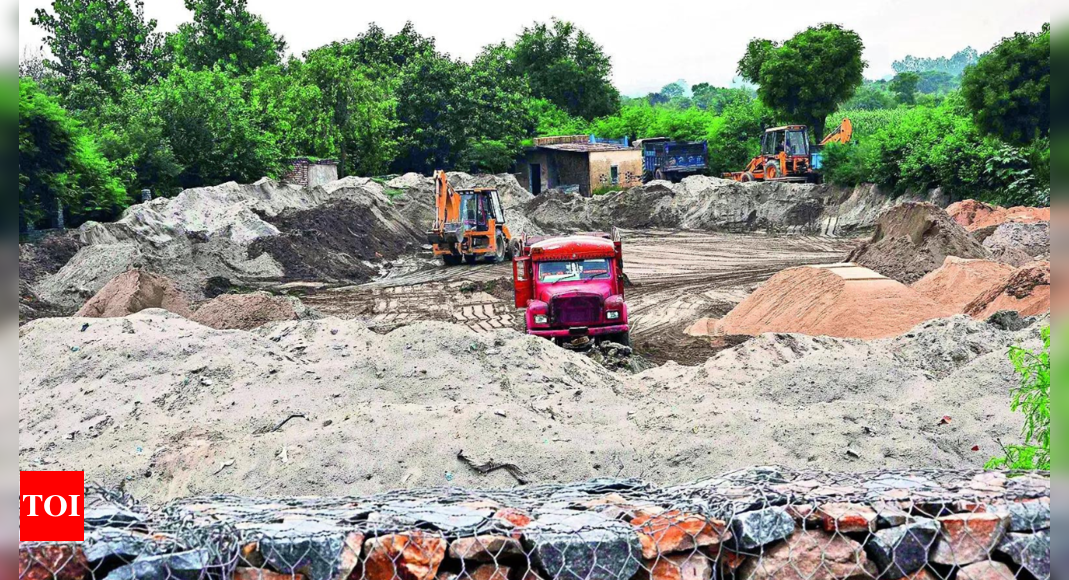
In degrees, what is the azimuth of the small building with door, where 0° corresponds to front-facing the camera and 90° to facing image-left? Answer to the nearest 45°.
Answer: approximately 45°

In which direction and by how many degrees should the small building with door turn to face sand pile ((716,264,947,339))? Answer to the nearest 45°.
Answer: approximately 45° to its left

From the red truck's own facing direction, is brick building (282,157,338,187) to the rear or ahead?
to the rear

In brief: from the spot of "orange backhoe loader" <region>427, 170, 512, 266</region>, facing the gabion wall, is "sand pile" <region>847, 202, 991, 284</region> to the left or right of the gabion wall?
left

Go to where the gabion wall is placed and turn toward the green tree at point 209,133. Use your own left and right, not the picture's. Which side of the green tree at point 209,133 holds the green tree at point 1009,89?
right

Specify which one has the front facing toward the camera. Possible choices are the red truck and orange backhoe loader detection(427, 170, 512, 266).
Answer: the red truck

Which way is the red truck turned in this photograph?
toward the camera

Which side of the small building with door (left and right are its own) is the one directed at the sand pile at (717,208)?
left

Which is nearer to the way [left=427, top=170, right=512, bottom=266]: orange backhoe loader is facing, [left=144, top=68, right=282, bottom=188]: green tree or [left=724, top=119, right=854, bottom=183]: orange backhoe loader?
the orange backhoe loader

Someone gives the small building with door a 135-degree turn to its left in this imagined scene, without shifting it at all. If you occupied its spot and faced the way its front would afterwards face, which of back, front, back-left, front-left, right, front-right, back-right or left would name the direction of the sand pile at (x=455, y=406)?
right
